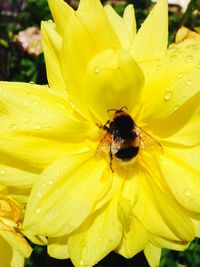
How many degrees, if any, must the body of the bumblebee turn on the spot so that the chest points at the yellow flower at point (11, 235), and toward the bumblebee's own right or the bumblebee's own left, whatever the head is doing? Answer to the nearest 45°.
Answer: approximately 90° to the bumblebee's own left

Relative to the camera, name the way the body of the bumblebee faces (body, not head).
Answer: away from the camera
